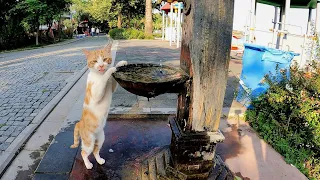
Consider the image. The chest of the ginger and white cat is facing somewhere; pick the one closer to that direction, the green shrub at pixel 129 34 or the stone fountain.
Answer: the stone fountain

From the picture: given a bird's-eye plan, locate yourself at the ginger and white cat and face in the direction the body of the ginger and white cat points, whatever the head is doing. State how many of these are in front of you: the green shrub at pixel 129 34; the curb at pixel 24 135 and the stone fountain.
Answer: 1

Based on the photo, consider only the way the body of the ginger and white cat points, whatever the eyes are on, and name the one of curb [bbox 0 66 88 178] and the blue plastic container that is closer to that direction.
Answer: the blue plastic container

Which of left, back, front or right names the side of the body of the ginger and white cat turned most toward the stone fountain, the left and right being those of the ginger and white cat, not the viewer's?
front

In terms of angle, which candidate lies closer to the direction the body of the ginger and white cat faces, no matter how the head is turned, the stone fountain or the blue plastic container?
the stone fountain

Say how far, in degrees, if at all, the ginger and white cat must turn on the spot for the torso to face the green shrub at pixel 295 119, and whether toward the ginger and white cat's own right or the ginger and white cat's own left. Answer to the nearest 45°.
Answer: approximately 45° to the ginger and white cat's own left

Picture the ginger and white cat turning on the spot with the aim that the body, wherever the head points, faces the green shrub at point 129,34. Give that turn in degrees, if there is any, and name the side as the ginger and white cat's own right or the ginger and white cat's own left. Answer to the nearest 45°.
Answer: approximately 135° to the ginger and white cat's own left

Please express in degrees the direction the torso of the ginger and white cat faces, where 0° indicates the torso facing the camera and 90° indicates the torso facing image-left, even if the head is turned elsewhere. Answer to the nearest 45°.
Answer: approximately 315°

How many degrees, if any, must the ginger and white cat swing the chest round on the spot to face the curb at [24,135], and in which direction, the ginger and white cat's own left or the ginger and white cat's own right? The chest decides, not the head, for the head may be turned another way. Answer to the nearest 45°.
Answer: approximately 180°

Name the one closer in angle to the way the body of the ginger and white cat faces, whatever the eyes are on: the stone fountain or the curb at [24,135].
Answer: the stone fountain
